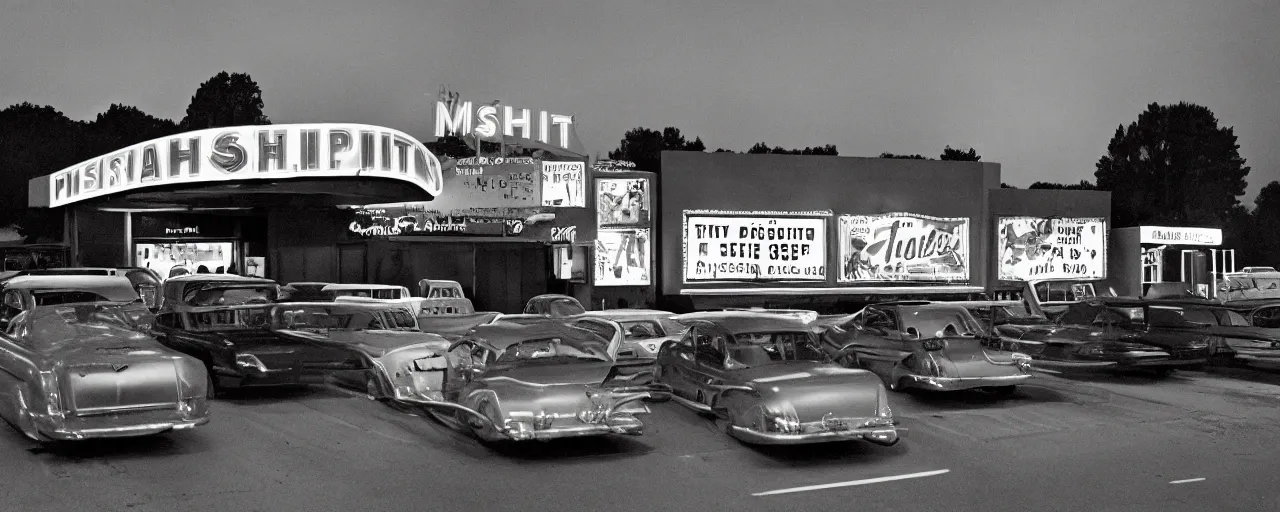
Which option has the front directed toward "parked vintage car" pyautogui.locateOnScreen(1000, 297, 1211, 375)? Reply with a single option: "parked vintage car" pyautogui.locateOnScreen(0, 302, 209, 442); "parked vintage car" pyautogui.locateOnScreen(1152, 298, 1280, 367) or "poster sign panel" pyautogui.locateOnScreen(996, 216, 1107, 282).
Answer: the poster sign panel

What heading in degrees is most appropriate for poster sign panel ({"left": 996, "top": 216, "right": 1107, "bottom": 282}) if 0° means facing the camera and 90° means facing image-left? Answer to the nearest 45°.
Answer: approximately 0°

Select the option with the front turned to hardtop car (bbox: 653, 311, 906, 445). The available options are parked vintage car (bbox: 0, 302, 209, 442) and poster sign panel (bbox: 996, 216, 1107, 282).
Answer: the poster sign panel

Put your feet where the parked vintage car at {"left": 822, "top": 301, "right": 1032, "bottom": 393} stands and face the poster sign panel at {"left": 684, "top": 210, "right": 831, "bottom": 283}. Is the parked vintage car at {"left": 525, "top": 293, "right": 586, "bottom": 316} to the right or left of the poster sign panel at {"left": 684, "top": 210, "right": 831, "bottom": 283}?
left

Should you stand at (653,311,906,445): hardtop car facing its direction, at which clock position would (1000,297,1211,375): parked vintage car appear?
The parked vintage car is roughly at 3 o'clock from the hardtop car.

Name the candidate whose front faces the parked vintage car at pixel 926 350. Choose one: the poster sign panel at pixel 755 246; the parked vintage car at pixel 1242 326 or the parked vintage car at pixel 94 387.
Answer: the poster sign panel

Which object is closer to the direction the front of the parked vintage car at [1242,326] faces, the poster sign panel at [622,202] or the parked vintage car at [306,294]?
the poster sign panel

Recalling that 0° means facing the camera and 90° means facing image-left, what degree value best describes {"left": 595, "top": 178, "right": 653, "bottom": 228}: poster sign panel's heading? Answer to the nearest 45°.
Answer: approximately 0°
